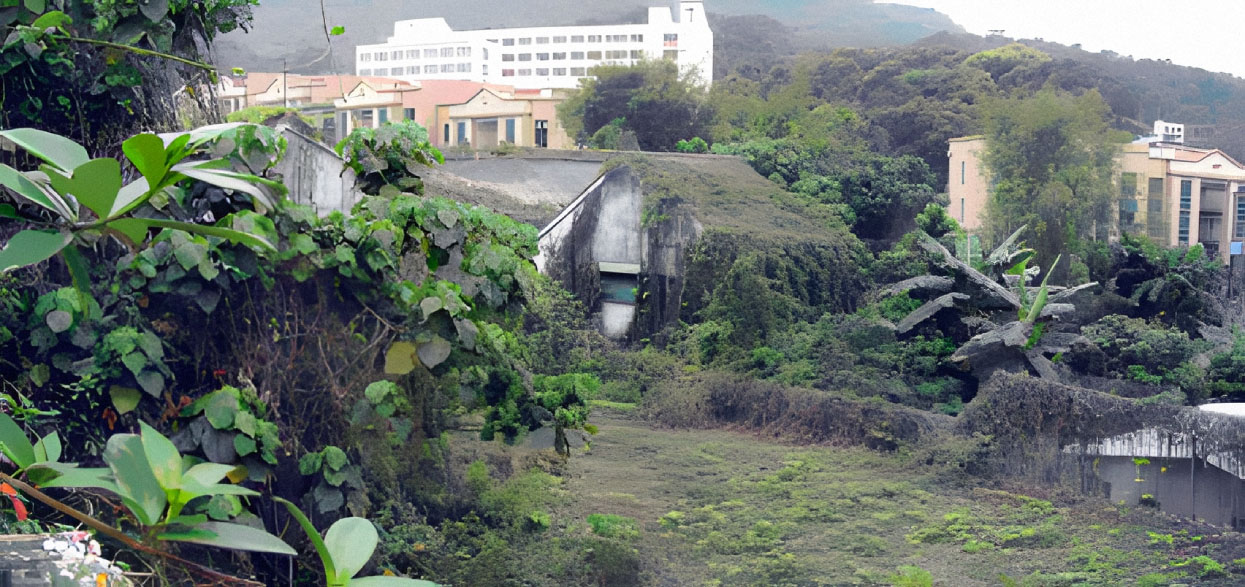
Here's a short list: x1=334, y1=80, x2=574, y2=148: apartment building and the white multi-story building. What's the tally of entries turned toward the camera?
2

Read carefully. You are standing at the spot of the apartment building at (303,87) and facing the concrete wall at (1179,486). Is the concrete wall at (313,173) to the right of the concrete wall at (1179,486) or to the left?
right

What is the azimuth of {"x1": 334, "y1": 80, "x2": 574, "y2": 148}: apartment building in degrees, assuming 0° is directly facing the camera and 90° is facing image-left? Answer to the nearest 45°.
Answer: approximately 0°

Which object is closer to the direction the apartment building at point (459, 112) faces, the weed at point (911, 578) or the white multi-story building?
the weed

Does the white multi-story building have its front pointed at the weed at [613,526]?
yes

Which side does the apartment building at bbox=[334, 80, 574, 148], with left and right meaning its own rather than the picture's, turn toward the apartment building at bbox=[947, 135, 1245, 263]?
left

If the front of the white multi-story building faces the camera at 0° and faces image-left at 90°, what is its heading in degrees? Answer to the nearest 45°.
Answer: approximately 0°

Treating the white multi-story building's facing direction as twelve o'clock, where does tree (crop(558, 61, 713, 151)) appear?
The tree is roughly at 10 o'clock from the white multi-story building.

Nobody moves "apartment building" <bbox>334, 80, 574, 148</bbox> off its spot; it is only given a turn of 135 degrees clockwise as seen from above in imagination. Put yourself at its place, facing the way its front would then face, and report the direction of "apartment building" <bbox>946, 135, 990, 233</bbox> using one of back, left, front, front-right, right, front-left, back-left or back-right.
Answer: back-right
